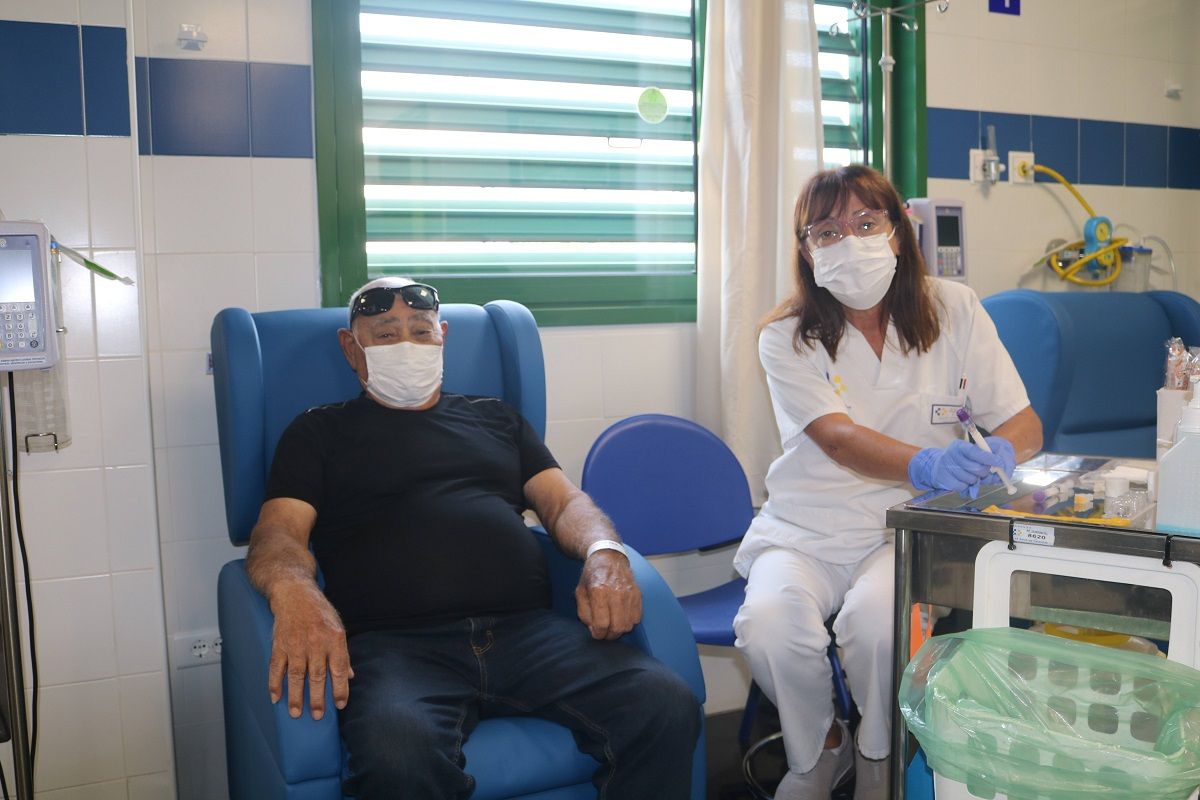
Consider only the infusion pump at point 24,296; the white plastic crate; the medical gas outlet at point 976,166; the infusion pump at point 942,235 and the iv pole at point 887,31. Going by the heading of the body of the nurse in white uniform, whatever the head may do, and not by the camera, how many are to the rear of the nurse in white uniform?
3

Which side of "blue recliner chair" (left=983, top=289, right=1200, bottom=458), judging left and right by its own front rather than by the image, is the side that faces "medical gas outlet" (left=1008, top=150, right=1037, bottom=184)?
back

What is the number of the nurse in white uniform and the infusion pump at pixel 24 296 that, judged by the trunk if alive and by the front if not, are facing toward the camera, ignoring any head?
2

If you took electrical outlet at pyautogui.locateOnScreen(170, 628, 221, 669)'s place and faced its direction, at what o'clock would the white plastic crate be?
The white plastic crate is roughly at 11 o'clock from the electrical outlet.

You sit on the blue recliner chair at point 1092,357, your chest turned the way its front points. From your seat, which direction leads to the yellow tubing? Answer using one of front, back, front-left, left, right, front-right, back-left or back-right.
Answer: back

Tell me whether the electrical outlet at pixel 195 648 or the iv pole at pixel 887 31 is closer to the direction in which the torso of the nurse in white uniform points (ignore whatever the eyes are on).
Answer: the electrical outlet

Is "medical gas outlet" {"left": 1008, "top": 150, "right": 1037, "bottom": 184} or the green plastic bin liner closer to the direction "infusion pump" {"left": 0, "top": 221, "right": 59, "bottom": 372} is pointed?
the green plastic bin liner

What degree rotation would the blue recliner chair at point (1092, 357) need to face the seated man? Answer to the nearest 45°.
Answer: approximately 45° to its right

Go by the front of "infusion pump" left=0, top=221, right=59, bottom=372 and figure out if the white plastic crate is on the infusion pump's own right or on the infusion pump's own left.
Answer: on the infusion pump's own left

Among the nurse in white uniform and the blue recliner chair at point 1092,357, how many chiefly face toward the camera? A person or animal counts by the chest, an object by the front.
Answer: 2

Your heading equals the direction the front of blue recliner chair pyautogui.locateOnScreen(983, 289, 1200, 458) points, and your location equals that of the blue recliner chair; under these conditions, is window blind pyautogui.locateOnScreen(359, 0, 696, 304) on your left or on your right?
on your right
